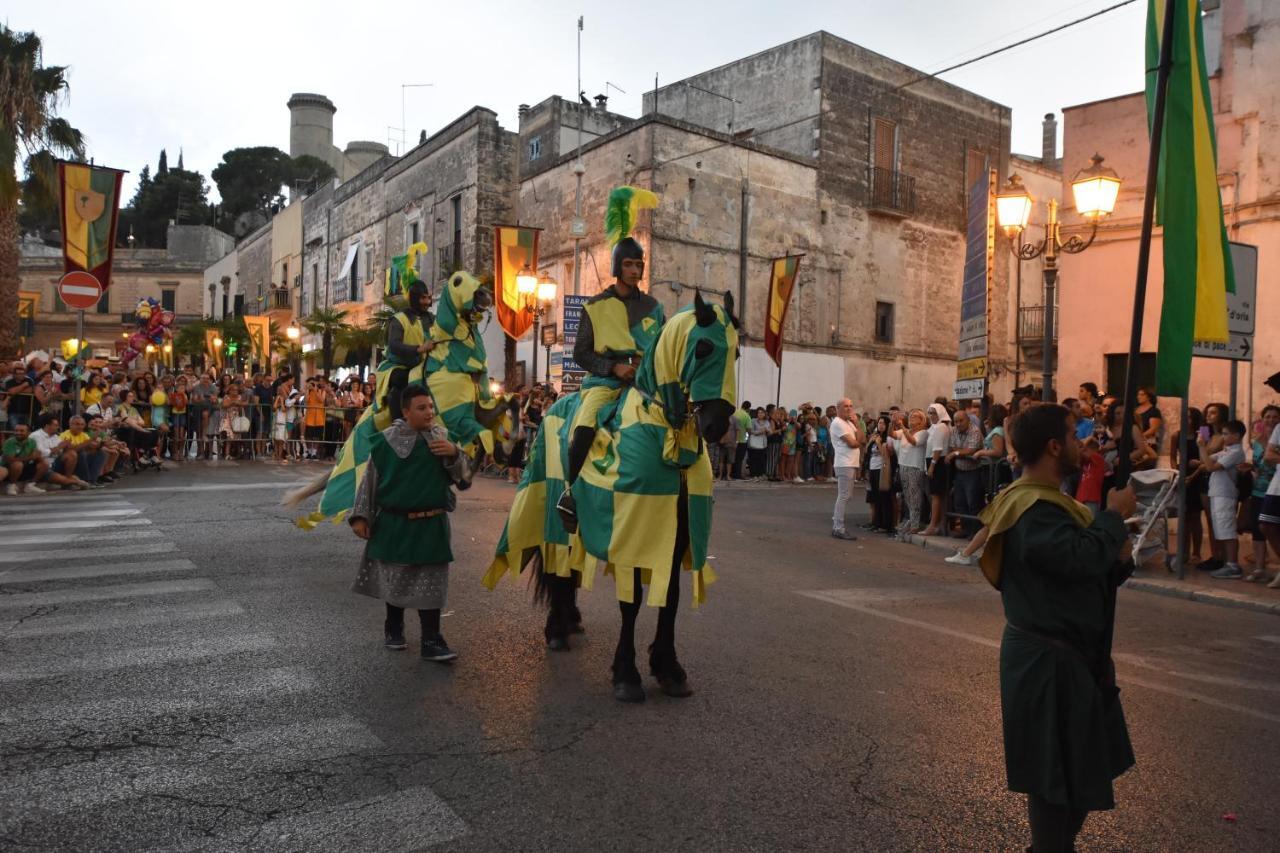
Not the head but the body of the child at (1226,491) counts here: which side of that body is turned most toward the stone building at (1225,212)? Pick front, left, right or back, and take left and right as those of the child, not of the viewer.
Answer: right

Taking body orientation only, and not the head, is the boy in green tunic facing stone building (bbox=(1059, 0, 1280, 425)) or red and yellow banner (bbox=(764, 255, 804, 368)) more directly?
the stone building

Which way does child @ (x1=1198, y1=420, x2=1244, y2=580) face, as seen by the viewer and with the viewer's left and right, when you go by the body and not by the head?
facing to the left of the viewer

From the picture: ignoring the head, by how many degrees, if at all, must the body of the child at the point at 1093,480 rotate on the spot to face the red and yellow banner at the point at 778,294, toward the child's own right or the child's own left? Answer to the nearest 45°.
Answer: approximately 90° to the child's own right

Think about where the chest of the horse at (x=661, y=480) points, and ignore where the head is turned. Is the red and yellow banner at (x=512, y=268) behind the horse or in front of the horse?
behind

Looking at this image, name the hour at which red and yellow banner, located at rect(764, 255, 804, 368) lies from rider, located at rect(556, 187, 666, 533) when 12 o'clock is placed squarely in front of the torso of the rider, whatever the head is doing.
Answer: The red and yellow banner is roughly at 8 o'clock from the rider.

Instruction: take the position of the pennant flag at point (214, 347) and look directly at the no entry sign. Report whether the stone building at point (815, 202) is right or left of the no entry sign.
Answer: left
